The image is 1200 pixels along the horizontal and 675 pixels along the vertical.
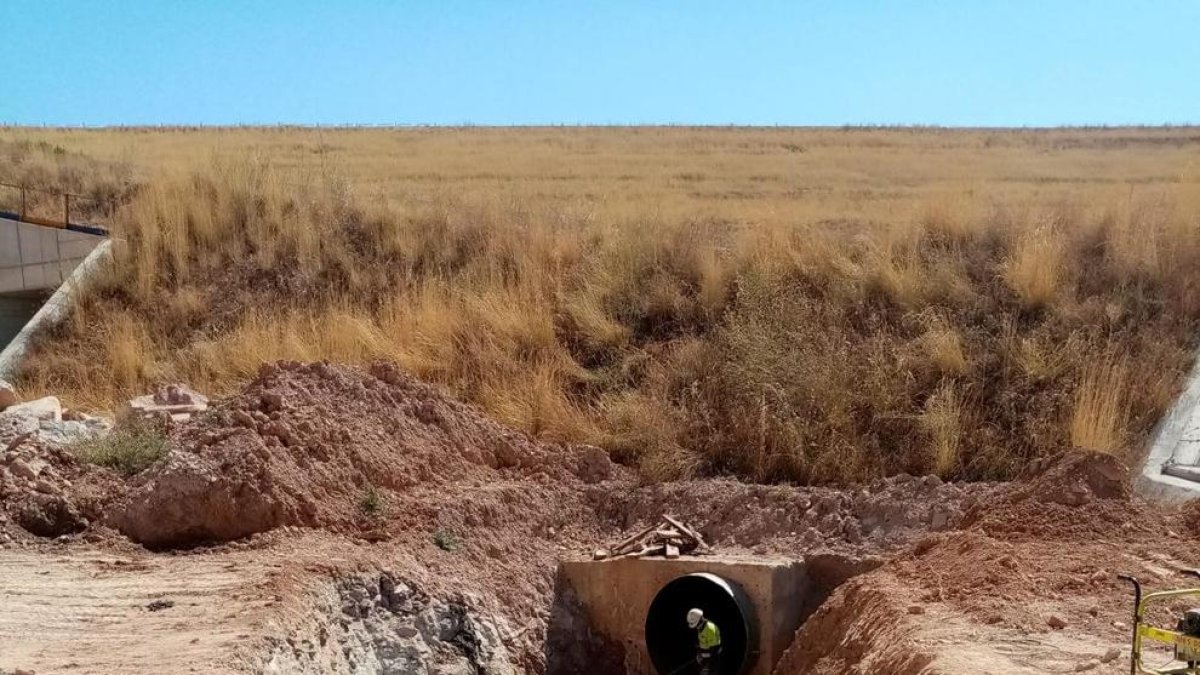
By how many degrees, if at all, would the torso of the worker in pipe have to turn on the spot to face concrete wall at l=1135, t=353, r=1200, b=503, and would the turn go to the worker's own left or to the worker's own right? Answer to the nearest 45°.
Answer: approximately 180°

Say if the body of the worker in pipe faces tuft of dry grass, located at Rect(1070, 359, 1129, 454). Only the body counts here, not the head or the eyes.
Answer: no

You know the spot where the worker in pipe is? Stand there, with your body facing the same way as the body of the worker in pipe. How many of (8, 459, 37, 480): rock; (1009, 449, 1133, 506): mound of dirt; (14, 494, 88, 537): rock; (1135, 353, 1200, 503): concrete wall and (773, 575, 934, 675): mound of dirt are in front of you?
2
